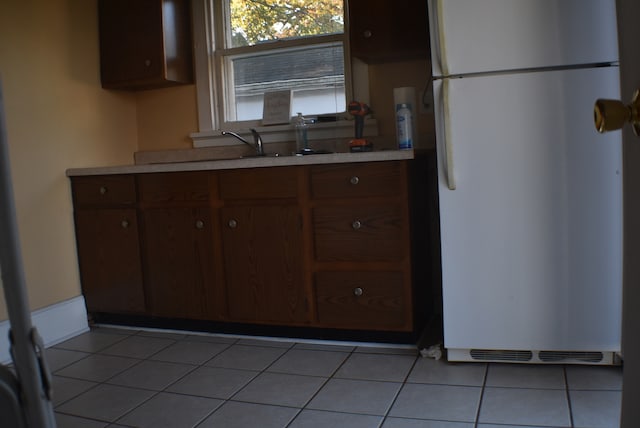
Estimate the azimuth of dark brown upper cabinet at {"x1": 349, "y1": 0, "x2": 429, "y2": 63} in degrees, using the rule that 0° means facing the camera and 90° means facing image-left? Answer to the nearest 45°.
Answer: approximately 0°

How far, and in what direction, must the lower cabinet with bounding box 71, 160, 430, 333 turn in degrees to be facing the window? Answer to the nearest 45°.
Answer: approximately 180°

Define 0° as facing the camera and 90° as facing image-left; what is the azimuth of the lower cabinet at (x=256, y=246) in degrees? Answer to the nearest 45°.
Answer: approximately 0°

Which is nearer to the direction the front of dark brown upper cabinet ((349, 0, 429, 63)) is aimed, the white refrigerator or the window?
the white refrigerator

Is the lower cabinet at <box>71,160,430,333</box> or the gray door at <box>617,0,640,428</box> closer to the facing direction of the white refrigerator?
the gray door

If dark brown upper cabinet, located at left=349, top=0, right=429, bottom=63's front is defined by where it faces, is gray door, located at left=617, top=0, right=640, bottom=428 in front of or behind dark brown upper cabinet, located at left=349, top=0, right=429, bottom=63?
in front

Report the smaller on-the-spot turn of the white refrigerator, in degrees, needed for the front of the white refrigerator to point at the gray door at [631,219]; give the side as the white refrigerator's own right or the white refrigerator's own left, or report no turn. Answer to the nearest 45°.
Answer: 0° — it already faces it

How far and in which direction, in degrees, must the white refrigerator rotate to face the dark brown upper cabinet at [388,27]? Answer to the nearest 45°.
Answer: approximately 135° to its right
